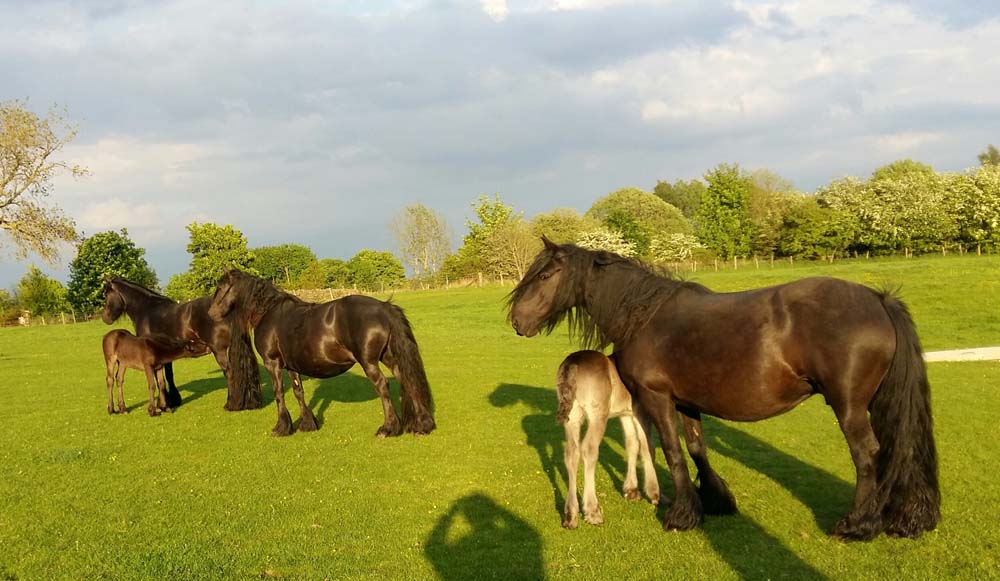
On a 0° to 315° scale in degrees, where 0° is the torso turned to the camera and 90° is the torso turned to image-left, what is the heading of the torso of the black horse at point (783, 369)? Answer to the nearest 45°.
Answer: approximately 90°

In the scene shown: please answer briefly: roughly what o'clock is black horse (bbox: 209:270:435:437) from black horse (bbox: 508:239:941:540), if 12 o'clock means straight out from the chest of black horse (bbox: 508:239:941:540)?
black horse (bbox: 209:270:435:437) is roughly at 1 o'clock from black horse (bbox: 508:239:941:540).

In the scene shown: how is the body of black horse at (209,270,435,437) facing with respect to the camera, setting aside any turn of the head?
to the viewer's left

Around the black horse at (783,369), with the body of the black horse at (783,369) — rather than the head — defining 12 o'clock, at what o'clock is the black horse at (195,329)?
the black horse at (195,329) is roughly at 1 o'clock from the black horse at (783,369).

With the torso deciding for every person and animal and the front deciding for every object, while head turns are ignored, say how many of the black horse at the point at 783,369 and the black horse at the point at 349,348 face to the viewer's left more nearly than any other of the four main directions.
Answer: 2

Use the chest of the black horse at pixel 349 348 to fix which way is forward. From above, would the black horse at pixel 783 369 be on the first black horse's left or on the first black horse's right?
on the first black horse's left

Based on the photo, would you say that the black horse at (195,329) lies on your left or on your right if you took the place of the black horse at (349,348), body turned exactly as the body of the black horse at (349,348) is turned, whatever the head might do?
on your right
